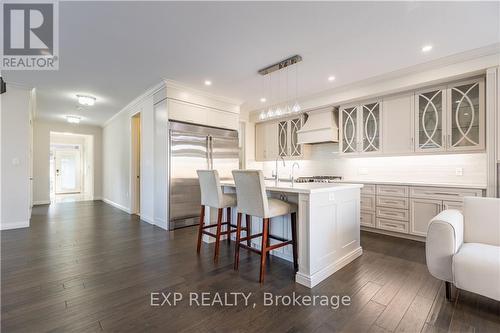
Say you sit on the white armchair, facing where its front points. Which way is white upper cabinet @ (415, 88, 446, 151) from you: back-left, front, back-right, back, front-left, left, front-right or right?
back-right

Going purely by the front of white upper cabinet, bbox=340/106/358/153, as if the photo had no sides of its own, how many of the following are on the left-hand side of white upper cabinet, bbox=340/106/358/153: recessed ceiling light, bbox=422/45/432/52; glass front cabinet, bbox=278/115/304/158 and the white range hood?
1

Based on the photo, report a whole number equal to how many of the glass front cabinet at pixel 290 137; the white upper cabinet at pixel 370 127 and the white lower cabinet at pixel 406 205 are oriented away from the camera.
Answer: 0

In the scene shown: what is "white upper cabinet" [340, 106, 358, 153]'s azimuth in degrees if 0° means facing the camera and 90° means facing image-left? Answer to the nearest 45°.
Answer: approximately 45°

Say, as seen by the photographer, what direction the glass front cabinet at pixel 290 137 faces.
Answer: facing the viewer and to the left of the viewer

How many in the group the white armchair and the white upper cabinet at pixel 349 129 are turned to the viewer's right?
0

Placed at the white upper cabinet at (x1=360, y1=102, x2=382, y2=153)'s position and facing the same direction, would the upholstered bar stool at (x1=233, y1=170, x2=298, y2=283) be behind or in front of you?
in front

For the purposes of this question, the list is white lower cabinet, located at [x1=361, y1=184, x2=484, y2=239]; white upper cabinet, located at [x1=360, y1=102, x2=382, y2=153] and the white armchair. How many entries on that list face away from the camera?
0

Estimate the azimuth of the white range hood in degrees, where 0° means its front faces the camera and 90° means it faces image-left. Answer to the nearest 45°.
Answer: approximately 45°

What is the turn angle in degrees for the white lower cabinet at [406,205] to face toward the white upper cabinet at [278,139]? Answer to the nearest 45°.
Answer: approximately 45° to its right
